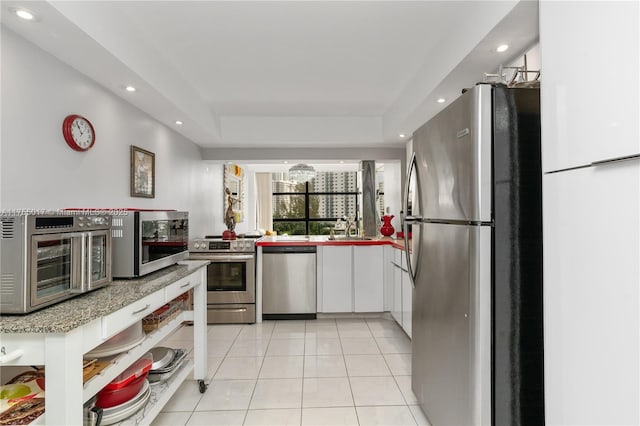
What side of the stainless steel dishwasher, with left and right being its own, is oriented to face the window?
back

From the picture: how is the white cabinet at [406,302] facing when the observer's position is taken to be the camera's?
facing to the left of the viewer

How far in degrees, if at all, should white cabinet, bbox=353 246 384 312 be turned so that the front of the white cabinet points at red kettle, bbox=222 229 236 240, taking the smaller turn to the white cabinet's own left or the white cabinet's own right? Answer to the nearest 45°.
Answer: approximately 90° to the white cabinet's own right

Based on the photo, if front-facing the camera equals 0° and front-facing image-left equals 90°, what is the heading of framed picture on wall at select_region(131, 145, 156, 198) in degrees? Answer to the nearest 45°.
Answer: approximately 315°

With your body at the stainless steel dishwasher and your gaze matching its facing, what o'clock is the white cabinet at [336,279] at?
The white cabinet is roughly at 9 o'clock from the stainless steel dishwasher.

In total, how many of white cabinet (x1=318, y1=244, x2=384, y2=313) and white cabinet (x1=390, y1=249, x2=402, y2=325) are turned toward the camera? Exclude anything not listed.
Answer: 1

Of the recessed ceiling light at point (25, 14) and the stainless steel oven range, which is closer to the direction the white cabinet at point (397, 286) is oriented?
the stainless steel oven range

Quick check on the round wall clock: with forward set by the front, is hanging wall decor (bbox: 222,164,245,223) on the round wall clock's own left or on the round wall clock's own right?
on the round wall clock's own left

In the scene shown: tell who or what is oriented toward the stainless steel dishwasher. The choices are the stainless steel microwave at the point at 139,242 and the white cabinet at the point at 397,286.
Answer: the white cabinet

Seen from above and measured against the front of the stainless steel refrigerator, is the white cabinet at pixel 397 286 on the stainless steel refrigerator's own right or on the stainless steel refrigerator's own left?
on the stainless steel refrigerator's own right

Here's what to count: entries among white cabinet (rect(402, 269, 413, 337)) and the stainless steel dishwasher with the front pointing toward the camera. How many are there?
1
